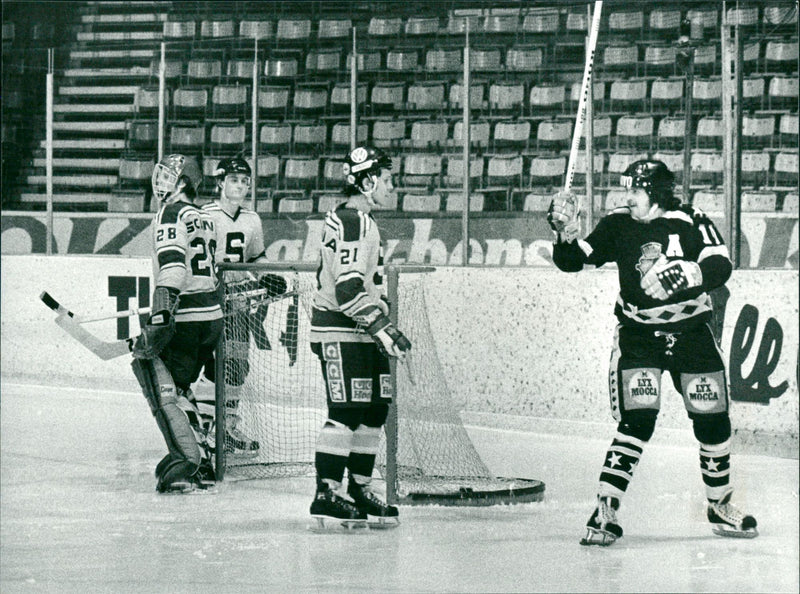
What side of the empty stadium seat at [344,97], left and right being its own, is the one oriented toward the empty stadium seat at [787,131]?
left

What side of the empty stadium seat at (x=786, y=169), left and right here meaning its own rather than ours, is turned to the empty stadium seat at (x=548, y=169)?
right

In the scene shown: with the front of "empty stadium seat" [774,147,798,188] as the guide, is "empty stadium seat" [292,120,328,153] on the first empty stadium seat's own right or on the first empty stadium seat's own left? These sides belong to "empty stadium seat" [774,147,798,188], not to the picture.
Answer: on the first empty stadium seat's own right

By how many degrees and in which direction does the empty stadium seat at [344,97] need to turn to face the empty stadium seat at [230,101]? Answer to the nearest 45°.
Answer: approximately 135° to its right

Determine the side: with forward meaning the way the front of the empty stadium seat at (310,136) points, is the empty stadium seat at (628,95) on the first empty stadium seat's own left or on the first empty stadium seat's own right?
on the first empty stadium seat's own left

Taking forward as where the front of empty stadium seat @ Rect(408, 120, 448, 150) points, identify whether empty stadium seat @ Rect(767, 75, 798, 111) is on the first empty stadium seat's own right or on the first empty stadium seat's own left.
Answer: on the first empty stadium seat's own left

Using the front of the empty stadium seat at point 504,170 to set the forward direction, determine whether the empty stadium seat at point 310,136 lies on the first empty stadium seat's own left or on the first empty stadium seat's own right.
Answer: on the first empty stadium seat's own right

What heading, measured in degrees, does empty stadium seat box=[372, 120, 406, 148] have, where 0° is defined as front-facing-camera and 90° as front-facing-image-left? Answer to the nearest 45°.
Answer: approximately 0°

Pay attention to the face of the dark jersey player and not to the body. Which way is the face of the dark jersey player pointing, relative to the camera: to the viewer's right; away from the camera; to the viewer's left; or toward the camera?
to the viewer's left

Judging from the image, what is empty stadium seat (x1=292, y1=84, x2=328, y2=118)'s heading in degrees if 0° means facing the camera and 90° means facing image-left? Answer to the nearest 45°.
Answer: approximately 0°
